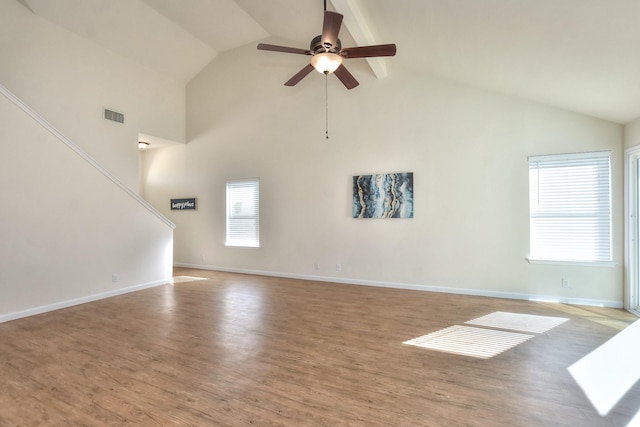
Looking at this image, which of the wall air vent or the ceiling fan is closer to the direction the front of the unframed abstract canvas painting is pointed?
the ceiling fan

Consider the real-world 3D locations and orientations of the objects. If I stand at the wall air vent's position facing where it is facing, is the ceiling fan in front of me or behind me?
in front

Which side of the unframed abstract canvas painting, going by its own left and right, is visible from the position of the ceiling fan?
front

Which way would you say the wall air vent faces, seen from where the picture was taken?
facing the viewer and to the right of the viewer

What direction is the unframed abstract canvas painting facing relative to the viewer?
toward the camera

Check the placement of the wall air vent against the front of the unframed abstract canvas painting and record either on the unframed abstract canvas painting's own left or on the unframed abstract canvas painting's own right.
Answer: on the unframed abstract canvas painting's own right

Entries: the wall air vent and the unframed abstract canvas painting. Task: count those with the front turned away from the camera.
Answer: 0

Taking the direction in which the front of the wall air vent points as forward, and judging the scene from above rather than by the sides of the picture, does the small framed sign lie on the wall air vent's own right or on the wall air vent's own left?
on the wall air vent's own left

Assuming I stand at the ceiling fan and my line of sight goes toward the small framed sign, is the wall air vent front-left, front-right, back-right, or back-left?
front-left

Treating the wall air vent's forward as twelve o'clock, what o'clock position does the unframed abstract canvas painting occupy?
The unframed abstract canvas painting is roughly at 12 o'clock from the wall air vent.

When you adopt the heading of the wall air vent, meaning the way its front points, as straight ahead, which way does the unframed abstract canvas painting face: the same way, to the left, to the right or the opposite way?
to the right
